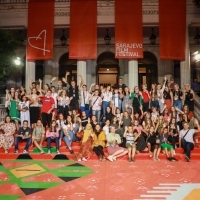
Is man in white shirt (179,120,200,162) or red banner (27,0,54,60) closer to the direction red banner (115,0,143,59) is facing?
the man in white shirt

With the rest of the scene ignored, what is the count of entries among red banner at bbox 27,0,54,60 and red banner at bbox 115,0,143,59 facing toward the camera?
2

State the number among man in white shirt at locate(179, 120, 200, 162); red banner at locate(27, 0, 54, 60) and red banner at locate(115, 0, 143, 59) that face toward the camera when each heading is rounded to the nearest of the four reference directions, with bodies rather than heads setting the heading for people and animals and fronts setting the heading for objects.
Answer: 3

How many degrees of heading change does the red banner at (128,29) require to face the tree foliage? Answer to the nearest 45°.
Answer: approximately 90° to its right

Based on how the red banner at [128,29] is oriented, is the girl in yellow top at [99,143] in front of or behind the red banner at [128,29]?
in front

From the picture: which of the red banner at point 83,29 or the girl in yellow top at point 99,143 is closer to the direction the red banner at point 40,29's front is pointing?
the girl in yellow top

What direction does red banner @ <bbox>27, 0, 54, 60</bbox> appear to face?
toward the camera

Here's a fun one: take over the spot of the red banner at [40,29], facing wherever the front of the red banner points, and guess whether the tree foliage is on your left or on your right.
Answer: on your right

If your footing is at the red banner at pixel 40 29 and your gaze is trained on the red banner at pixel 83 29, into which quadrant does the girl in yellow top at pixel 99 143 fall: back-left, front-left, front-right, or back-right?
front-right

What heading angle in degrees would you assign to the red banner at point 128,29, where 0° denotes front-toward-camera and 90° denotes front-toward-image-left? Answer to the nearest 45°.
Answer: approximately 0°

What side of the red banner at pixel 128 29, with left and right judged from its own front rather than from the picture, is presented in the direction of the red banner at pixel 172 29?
left

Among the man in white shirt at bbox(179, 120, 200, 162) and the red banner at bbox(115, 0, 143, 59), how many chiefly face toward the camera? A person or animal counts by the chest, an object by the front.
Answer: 2

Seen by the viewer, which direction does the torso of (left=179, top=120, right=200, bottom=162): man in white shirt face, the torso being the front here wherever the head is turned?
toward the camera

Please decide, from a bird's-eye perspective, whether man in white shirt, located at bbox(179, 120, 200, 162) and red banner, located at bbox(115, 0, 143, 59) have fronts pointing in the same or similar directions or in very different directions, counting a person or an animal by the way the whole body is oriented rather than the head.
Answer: same or similar directions

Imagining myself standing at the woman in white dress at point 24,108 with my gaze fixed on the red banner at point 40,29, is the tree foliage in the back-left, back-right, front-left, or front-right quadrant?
front-left

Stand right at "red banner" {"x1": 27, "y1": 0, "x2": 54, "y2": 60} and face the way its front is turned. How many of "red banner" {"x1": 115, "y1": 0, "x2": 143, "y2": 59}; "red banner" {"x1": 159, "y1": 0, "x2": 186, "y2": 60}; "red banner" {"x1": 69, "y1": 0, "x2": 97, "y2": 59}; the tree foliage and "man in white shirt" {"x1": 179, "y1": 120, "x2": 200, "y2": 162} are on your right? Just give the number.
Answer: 1
